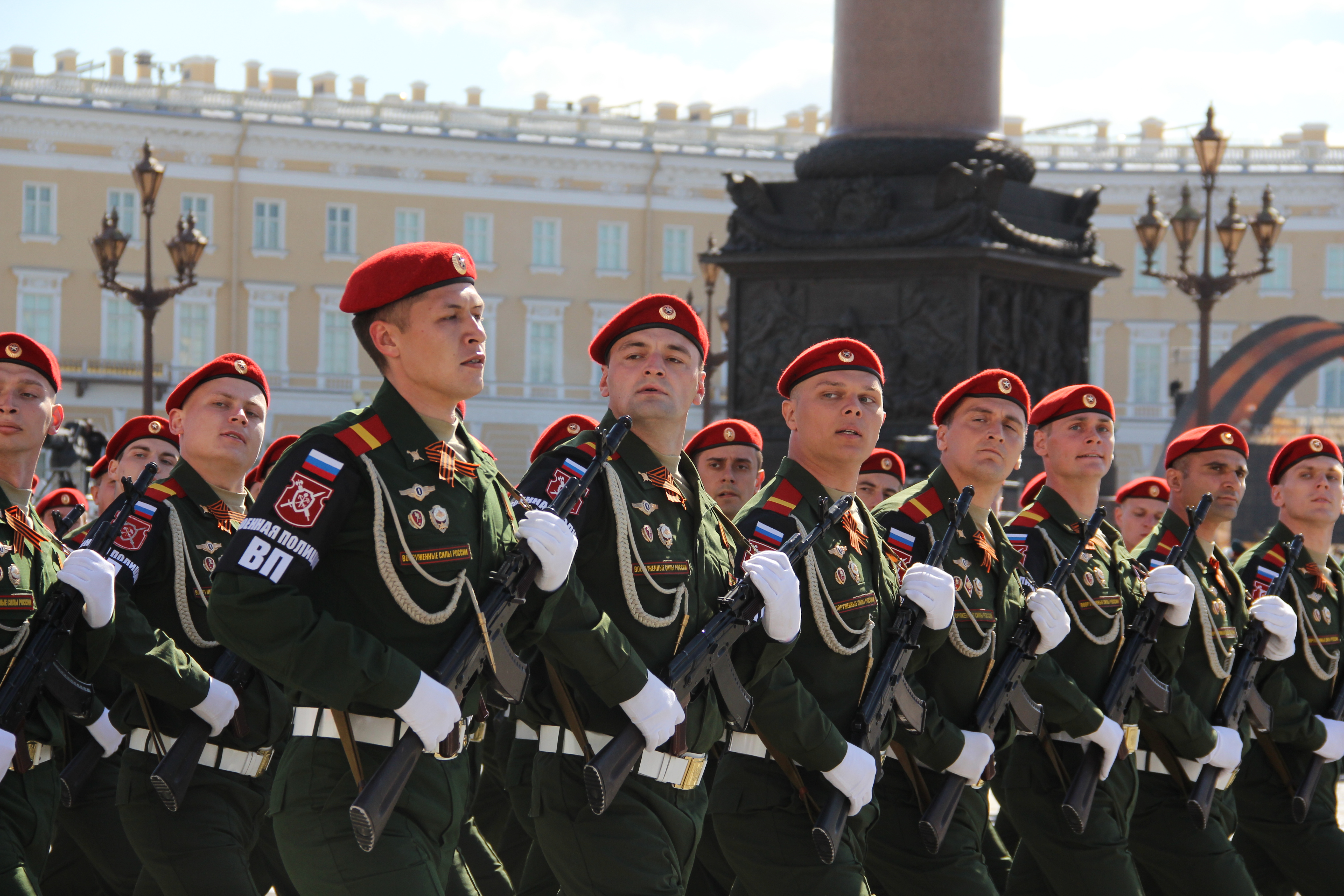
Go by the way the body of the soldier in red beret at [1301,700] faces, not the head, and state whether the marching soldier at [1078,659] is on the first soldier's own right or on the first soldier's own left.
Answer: on the first soldier's own right

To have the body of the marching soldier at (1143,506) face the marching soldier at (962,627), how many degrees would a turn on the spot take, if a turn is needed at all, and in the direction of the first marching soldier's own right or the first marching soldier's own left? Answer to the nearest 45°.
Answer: approximately 45° to the first marching soldier's own right
